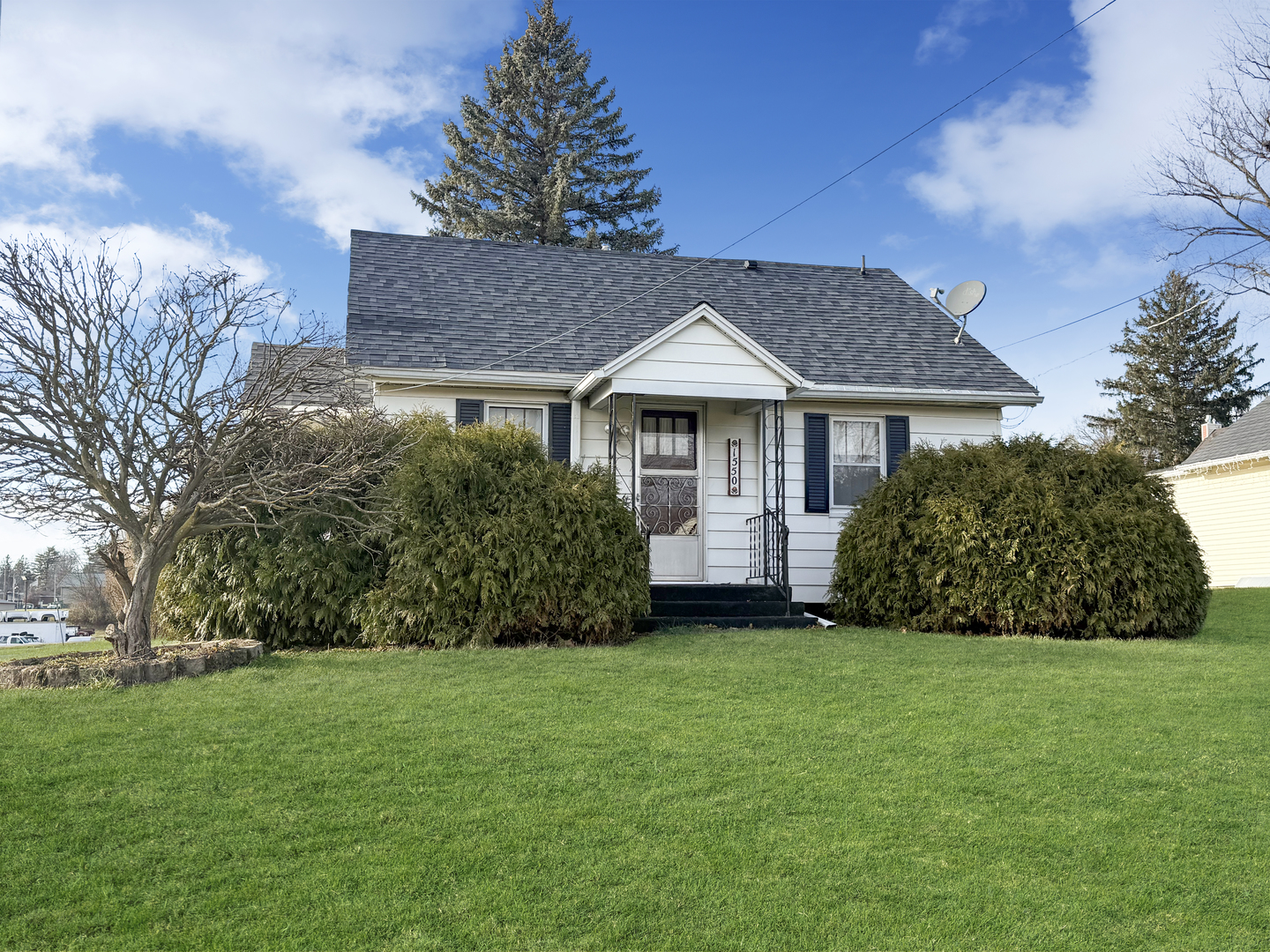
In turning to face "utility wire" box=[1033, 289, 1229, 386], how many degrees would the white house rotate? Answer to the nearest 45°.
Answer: approximately 135° to its left

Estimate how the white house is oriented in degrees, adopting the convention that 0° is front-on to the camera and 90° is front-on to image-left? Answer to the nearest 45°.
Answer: approximately 0°

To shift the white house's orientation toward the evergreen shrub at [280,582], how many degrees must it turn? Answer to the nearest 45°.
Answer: approximately 45° to its right

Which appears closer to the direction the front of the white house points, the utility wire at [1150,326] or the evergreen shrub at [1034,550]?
the evergreen shrub

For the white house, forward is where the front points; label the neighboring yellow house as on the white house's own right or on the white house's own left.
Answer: on the white house's own left

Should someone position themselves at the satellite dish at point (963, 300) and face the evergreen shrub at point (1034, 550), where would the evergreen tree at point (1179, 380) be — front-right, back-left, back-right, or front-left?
back-left

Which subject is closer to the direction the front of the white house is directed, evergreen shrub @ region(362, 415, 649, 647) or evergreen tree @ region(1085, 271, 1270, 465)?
the evergreen shrub

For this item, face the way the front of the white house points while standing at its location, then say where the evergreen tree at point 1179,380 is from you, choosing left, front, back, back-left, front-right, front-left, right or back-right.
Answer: back-left

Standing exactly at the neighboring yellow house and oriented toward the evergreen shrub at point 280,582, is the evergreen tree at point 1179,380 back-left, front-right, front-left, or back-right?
back-right

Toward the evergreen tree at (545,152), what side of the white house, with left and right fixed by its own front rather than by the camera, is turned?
back

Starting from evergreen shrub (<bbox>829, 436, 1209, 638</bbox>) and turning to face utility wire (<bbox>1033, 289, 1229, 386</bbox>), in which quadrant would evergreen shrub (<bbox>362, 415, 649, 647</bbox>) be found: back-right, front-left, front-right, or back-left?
back-left

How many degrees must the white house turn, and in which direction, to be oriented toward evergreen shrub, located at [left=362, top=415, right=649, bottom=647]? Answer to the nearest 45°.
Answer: approximately 45° to its right
